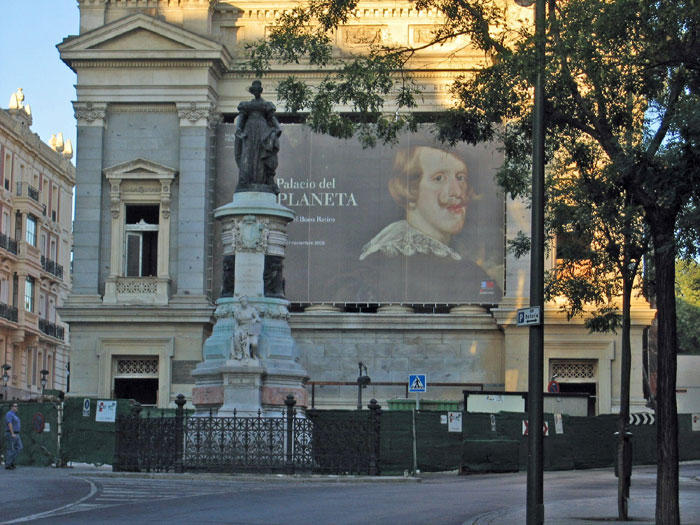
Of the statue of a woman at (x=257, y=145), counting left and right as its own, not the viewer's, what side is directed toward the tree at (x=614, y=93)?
front

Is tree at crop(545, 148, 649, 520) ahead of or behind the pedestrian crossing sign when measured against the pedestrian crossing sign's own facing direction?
ahead

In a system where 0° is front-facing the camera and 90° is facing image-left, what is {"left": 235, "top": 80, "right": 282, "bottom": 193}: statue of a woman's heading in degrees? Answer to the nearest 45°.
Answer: approximately 0°

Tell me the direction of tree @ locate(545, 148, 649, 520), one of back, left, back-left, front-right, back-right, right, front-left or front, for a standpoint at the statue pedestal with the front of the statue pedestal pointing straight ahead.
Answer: left

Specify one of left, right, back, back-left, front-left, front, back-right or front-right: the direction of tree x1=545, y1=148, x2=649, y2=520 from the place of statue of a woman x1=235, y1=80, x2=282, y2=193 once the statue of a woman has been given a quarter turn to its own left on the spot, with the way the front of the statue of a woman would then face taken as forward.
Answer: front
